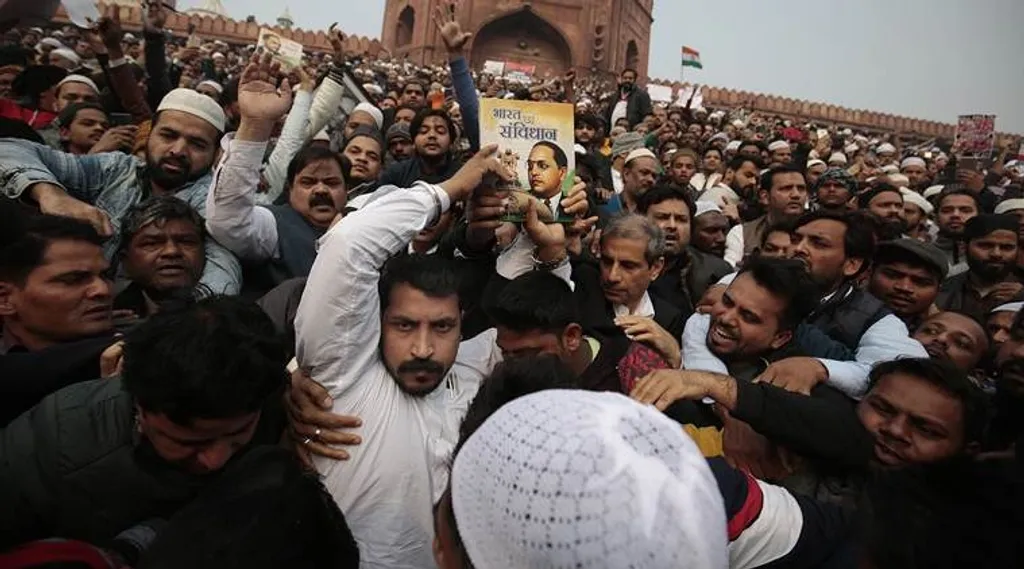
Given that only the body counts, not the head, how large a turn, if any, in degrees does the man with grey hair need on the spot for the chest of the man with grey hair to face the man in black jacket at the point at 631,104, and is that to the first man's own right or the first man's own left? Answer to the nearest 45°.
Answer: approximately 135° to the first man's own right

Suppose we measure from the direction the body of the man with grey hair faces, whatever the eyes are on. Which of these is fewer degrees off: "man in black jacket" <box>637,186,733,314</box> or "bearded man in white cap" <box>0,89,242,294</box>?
the bearded man in white cap

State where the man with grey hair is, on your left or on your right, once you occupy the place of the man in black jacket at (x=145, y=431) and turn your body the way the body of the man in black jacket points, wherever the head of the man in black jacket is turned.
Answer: on your left

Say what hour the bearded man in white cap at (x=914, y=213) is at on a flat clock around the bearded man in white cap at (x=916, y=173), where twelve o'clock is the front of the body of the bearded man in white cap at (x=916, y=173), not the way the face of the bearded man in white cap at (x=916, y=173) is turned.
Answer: the bearded man in white cap at (x=914, y=213) is roughly at 12 o'clock from the bearded man in white cap at (x=916, y=173).

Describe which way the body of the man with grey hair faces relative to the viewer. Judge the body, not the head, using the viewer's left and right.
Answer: facing the viewer and to the left of the viewer

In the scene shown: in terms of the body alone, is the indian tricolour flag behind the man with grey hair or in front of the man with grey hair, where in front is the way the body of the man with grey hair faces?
behind

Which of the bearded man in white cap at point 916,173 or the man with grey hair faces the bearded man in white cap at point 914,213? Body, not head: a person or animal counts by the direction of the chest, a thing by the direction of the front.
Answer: the bearded man in white cap at point 916,173

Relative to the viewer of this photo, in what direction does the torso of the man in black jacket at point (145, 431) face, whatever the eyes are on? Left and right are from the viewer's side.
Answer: facing the viewer and to the right of the viewer

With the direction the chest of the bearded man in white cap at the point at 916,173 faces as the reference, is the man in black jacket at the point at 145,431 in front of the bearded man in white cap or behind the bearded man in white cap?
in front
